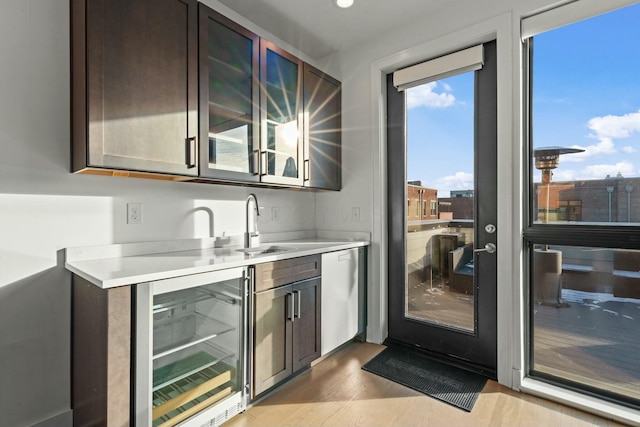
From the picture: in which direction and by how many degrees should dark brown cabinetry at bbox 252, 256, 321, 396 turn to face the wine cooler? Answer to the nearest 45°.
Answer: approximately 90° to its right

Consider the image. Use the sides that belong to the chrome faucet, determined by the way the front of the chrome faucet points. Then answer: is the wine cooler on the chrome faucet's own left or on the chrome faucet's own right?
on the chrome faucet's own right

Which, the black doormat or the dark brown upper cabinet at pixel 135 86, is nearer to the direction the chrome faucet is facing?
the black doormat

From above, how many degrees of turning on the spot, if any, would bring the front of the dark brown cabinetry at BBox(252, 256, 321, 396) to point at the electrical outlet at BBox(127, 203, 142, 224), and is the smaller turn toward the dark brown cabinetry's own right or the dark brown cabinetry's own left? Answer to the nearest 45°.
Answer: approximately 135° to the dark brown cabinetry's own right

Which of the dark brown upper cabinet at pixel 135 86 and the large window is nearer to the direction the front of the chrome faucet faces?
the large window

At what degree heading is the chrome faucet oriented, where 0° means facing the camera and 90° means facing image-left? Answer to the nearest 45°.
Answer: approximately 315°

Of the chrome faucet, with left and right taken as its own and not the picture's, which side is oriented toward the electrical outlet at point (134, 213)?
right

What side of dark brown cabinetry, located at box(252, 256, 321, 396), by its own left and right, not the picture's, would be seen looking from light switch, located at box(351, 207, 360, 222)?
left

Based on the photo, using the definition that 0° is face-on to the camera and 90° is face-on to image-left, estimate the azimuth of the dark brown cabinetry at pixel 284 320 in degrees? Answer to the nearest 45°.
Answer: approximately 315°
